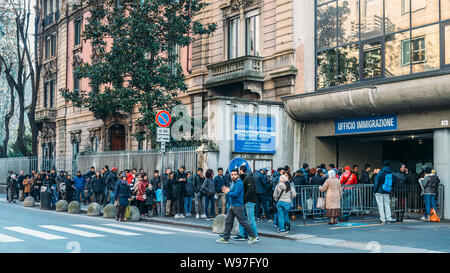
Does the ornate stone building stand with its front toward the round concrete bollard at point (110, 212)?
yes

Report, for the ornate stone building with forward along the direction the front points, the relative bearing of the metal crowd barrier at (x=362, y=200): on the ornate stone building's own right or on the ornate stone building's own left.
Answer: on the ornate stone building's own left

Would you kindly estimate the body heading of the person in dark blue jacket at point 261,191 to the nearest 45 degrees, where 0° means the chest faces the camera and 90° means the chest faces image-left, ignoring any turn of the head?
approximately 225°

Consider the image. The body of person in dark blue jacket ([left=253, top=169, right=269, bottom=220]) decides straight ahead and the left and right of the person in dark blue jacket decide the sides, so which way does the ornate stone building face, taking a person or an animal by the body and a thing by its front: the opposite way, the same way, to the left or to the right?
the opposite way

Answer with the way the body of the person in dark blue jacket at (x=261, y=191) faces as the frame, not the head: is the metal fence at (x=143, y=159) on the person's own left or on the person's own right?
on the person's own left

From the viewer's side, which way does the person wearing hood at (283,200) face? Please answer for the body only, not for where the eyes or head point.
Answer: away from the camera

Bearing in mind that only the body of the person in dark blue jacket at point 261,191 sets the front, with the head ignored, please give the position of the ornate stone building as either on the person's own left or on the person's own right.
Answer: on the person's own left

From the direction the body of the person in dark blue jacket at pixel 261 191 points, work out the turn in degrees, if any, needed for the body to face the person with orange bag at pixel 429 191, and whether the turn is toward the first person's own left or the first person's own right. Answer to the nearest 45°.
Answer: approximately 45° to the first person's own right
